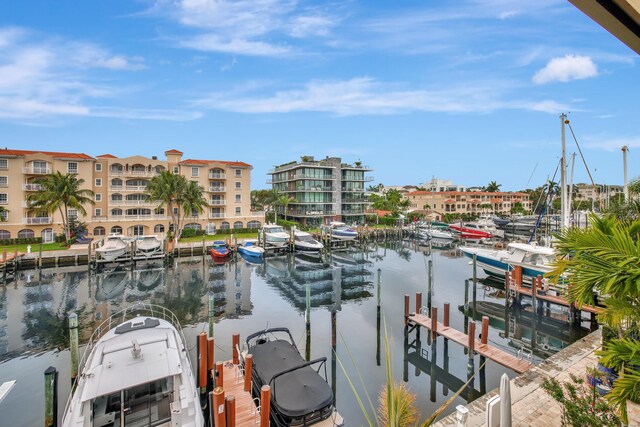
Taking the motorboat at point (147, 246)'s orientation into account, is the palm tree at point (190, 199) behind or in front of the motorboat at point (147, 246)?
behind

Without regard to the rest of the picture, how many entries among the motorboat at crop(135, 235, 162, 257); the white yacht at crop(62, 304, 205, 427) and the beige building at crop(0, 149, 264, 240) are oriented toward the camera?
2

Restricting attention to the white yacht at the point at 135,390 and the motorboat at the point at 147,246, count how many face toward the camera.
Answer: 1

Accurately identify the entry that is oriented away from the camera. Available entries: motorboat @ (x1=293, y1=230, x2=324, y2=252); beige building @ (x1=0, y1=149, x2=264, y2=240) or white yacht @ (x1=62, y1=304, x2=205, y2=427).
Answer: the white yacht

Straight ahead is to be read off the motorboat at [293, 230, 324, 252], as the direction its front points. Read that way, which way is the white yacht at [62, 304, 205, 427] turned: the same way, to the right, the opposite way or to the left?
the opposite way

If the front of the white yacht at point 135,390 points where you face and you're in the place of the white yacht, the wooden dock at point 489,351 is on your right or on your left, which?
on your right

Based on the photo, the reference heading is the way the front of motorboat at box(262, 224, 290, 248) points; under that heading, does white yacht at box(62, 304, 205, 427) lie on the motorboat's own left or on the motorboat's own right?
on the motorboat's own right

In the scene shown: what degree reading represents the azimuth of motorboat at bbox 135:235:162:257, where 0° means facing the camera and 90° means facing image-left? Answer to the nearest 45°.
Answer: approximately 0°

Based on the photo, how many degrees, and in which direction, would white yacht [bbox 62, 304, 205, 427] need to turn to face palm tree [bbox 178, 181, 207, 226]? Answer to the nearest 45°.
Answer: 0° — it already faces it

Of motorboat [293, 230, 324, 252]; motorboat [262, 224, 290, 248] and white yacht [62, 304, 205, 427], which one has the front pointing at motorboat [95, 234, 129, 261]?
the white yacht

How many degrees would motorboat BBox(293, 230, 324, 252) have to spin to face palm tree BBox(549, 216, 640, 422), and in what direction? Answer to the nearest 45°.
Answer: approximately 45° to its right

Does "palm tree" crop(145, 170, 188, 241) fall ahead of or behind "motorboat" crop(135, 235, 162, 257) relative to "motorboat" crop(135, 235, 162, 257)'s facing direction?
behind
